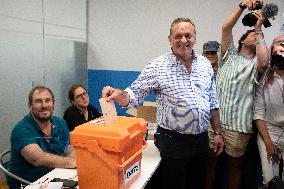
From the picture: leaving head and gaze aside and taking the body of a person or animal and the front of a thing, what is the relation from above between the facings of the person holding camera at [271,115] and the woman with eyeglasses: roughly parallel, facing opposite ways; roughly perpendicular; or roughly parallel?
roughly perpendicular

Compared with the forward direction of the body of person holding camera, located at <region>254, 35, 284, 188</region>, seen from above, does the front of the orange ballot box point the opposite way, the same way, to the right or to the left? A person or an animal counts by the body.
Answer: to the left

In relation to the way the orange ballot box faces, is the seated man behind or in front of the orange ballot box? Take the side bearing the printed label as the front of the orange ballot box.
behind

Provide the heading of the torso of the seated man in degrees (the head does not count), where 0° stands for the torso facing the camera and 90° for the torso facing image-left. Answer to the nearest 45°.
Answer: approximately 315°

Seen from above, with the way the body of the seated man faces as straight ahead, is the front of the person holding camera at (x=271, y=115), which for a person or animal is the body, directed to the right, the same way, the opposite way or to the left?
to the right

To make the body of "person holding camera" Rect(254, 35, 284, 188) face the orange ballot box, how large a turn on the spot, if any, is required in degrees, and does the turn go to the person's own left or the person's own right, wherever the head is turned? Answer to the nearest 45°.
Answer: approximately 45° to the person's own right

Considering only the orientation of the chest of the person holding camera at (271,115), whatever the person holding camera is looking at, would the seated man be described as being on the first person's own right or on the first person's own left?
on the first person's own right

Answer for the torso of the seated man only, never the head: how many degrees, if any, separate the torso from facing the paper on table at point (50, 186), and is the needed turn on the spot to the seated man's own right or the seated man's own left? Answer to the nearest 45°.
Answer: approximately 45° to the seated man's own right

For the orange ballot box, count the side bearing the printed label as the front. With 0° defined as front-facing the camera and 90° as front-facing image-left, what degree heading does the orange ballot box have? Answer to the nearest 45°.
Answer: approximately 315°

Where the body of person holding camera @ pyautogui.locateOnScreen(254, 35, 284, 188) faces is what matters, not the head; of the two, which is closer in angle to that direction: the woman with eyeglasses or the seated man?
the seated man
